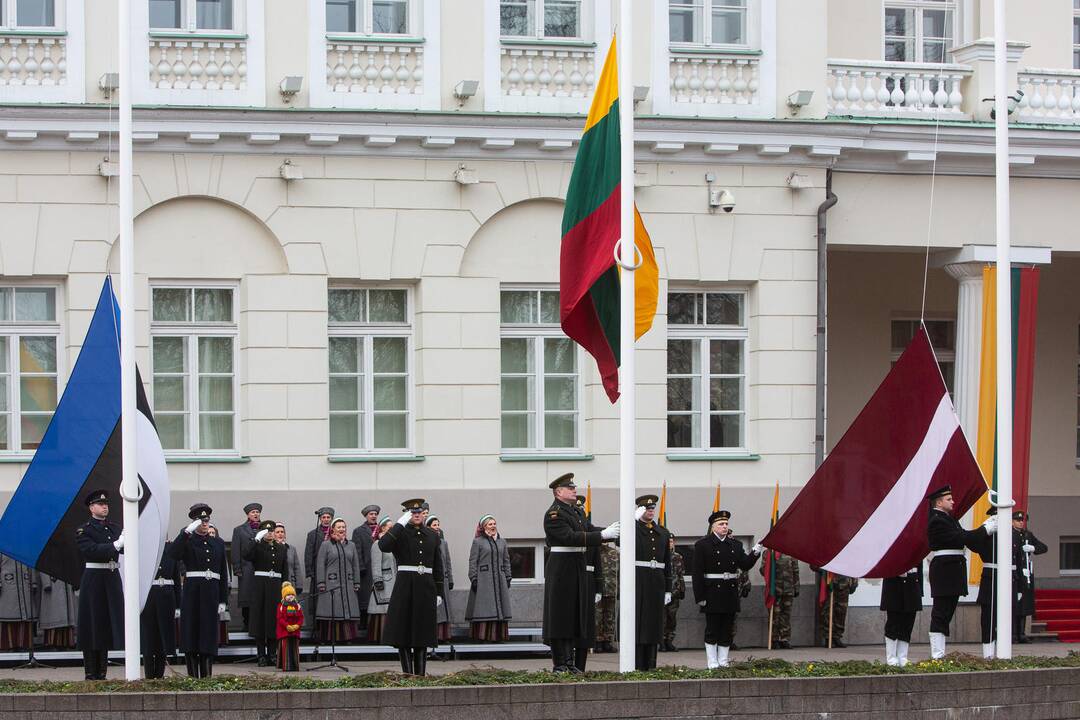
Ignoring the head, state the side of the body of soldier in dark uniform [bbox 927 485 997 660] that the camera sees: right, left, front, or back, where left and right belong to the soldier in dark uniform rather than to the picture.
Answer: right

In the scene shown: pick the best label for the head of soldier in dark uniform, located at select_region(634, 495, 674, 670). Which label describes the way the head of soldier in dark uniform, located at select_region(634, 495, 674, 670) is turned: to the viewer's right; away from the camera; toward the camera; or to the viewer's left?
toward the camera

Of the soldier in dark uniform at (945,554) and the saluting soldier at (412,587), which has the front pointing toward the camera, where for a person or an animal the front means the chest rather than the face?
the saluting soldier

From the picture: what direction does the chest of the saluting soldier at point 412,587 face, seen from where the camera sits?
toward the camera

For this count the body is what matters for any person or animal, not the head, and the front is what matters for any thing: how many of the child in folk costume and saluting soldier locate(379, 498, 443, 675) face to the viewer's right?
0

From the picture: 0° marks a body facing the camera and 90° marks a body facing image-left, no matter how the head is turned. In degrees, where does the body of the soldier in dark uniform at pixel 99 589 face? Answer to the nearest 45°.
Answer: approximately 315°

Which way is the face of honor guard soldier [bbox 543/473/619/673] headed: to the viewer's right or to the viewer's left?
to the viewer's right

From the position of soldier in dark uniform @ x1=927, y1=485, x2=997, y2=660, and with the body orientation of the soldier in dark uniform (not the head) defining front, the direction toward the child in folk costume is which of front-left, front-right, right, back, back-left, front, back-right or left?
back

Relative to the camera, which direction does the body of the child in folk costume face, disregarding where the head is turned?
toward the camera

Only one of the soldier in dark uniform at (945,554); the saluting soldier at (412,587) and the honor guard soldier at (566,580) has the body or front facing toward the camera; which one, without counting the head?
the saluting soldier

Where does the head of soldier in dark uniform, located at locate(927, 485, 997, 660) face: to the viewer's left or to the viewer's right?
to the viewer's right

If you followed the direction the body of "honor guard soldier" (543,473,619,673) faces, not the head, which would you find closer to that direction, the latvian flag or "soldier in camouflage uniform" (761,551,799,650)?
the latvian flag

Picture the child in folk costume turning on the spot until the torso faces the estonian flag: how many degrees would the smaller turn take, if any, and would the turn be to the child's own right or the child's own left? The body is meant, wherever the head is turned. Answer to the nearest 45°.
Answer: approximately 45° to the child's own right

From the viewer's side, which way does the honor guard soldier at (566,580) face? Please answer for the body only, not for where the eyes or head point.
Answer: to the viewer's right
